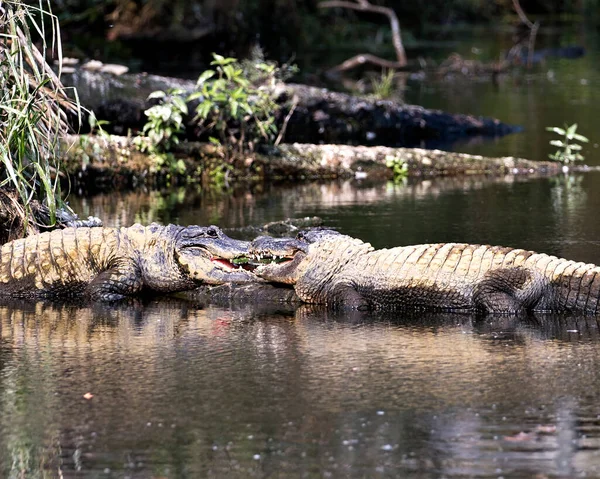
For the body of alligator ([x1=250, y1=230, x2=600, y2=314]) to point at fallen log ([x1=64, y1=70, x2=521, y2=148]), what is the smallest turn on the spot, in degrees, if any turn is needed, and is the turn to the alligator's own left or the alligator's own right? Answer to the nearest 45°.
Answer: approximately 90° to the alligator's own right

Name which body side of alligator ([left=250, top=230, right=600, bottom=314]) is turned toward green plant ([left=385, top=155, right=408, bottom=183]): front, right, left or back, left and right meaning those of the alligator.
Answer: right

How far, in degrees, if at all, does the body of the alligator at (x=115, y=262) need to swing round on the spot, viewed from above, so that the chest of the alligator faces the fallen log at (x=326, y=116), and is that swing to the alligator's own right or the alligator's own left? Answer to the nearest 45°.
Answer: approximately 90° to the alligator's own left

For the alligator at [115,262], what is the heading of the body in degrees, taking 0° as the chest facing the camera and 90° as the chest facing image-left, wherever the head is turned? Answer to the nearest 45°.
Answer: approximately 270°

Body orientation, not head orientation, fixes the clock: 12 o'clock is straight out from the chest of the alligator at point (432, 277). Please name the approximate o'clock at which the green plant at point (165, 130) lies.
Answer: The green plant is roughly at 2 o'clock from the alligator.

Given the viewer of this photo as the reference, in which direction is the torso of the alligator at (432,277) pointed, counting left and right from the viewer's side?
facing to the left of the viewer

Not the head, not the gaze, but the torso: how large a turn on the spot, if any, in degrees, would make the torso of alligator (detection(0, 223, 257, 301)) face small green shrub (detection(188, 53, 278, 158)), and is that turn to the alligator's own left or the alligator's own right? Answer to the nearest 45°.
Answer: approximately 90° to the alligator's own left

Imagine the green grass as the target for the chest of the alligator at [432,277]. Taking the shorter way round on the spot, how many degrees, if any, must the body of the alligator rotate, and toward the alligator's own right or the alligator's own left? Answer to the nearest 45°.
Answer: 0° — it already faces it

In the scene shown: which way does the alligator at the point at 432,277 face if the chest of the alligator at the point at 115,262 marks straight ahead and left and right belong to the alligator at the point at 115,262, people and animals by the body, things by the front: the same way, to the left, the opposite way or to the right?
the opposite way

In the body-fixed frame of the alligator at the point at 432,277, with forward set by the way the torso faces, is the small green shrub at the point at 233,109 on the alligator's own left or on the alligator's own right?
on the alligator's own right

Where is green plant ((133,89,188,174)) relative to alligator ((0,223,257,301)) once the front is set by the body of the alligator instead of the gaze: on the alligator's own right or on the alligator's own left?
on the alligator's own left
